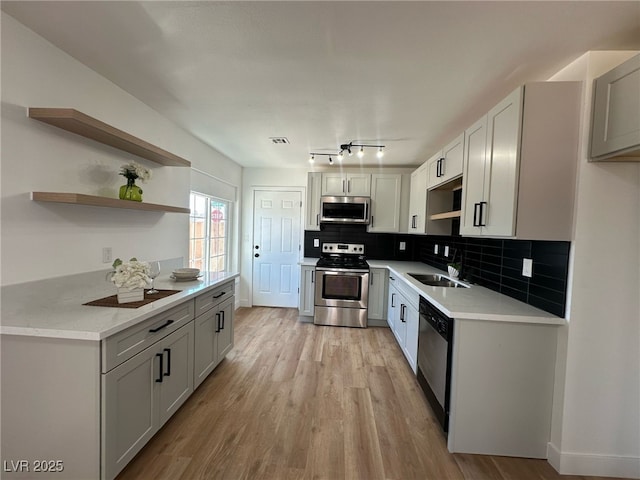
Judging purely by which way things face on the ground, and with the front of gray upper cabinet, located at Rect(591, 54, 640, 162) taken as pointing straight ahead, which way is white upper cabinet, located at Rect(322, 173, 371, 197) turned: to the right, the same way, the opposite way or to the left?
to the left

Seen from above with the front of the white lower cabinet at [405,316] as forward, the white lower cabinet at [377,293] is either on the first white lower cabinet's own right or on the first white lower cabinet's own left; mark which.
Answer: on the first white lower cabinet's own right

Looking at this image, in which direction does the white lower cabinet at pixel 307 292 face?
toward the camera

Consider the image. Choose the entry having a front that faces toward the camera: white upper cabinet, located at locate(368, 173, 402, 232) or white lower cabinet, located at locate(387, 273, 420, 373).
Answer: the white upper cabinet

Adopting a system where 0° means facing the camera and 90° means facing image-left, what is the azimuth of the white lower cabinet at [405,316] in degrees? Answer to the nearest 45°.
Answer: approximately 90°

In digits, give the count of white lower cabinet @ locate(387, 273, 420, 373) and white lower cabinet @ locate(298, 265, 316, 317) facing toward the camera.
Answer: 1

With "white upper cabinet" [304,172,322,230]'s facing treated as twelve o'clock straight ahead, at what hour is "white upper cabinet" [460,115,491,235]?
"white upper cabinet" [460,115,491,235] is roughly at 11 o'clock from "white upper cabinet" [304,172,322,230].

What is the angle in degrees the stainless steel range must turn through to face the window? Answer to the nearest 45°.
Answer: approximately 90° to its right

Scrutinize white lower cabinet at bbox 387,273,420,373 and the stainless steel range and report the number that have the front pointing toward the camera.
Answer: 1

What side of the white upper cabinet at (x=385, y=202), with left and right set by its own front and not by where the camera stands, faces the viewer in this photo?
front

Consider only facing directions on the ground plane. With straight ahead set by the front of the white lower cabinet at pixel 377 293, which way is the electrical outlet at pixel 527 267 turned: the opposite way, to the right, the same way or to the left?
to the right

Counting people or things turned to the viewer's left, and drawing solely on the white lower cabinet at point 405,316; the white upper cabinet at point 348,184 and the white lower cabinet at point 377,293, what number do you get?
1

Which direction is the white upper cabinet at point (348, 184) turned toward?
toward the camera
